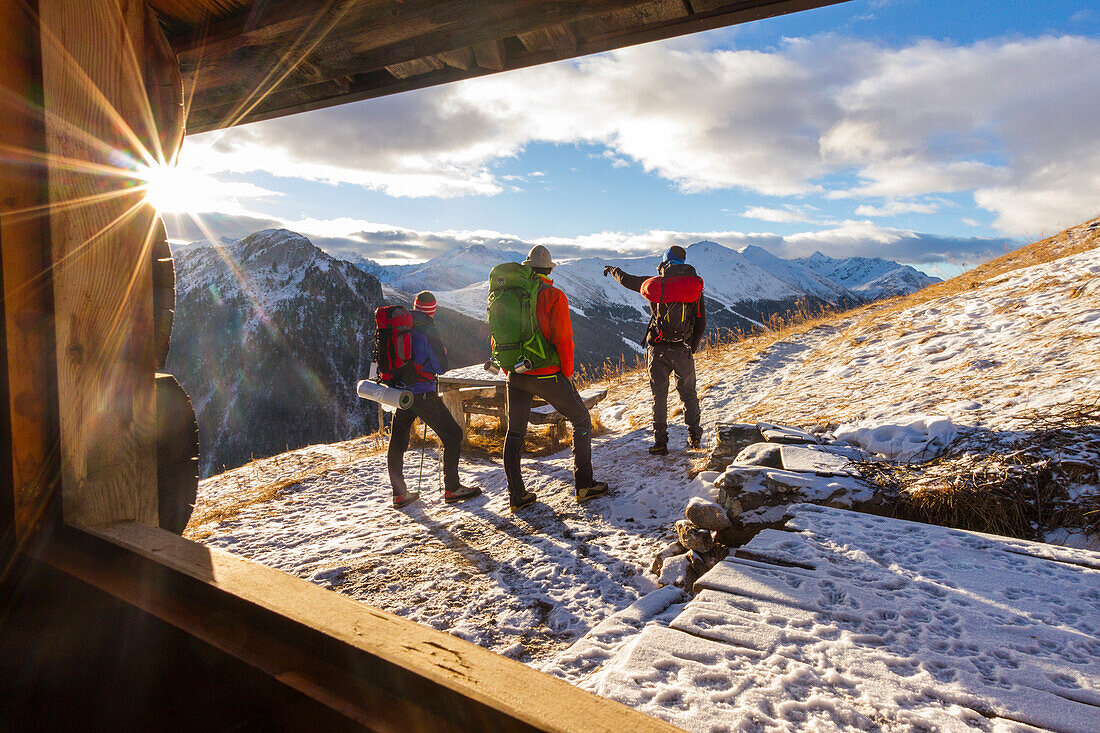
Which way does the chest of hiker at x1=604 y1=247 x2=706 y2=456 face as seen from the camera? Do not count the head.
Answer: away from the camera

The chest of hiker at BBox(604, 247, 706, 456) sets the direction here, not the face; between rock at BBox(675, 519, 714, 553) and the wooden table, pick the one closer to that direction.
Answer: the wooden table

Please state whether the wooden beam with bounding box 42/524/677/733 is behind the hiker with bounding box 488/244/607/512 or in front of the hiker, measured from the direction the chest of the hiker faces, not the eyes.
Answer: behind

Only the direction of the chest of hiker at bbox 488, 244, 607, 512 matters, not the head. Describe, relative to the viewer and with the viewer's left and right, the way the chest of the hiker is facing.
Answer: facing away from the viewer and to the right of the viewer

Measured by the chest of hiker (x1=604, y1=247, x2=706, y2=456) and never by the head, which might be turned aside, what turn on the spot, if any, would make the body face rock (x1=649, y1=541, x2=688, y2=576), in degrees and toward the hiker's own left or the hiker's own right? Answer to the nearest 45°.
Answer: approximately 180°
